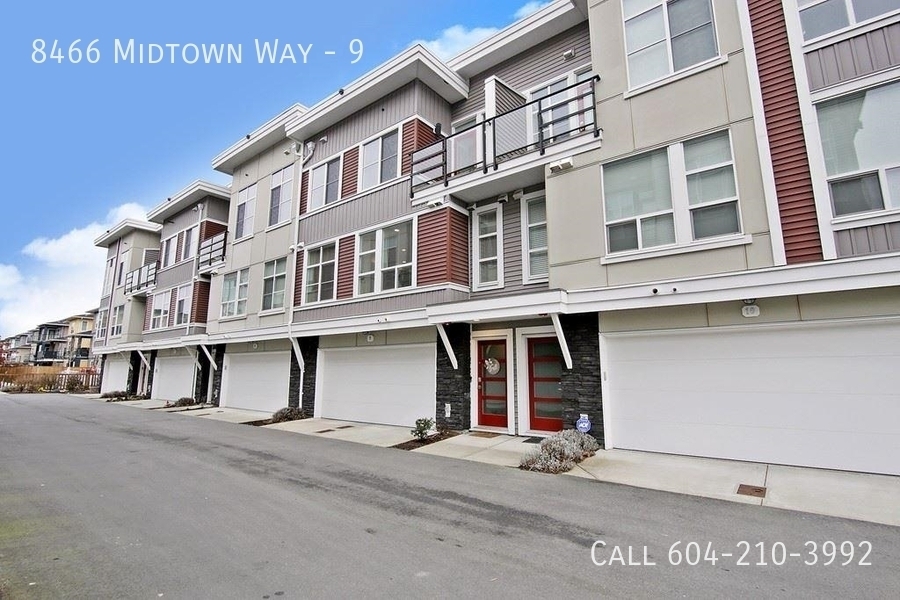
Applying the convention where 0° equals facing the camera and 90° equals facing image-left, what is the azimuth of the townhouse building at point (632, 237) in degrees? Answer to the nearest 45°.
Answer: approximately 45°
